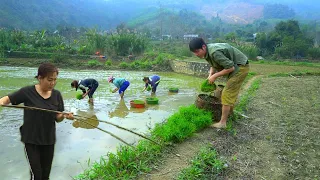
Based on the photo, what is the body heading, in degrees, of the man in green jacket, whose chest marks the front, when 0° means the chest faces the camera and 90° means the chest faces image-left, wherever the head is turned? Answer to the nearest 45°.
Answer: approximately 90°

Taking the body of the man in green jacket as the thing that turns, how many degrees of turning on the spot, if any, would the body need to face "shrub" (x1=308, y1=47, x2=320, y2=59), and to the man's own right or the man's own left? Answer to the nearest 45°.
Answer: approximately 90° to the man's own right
